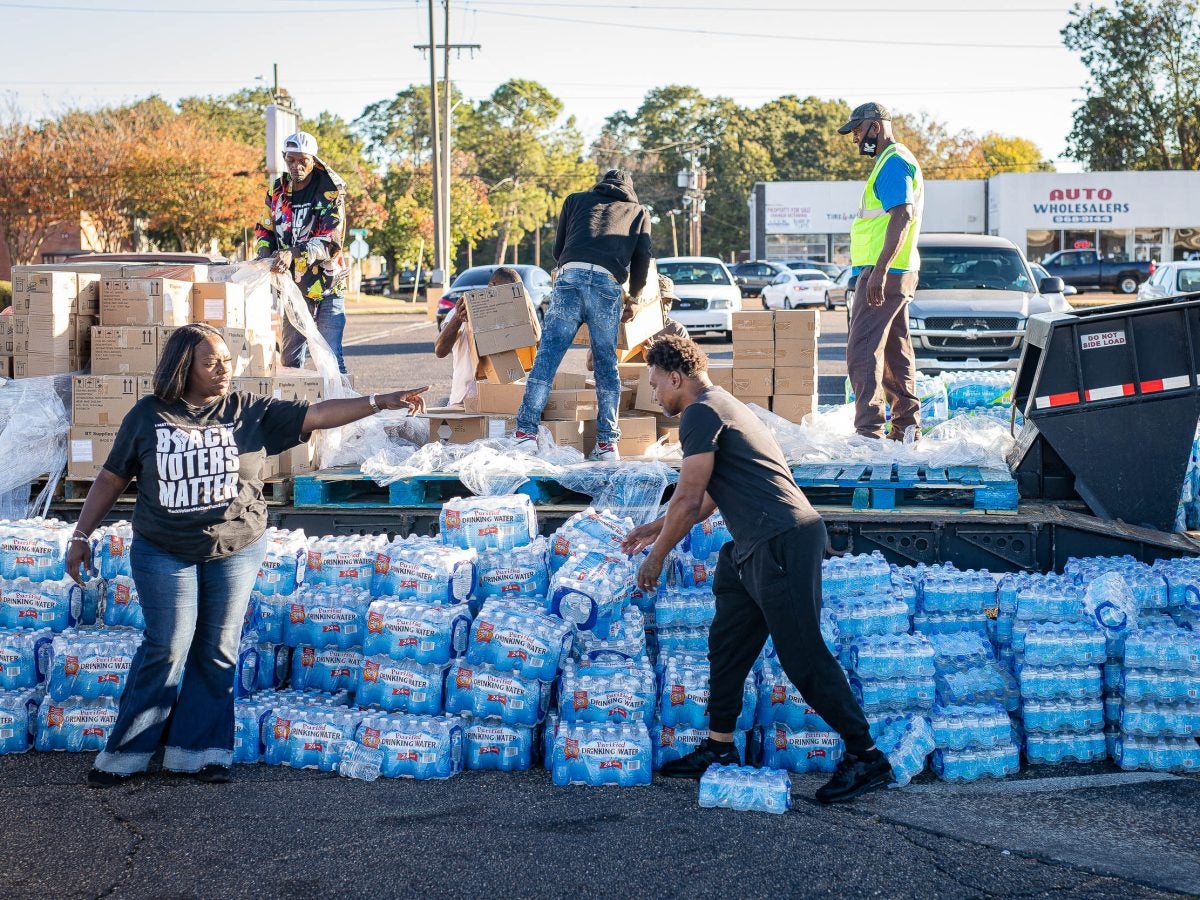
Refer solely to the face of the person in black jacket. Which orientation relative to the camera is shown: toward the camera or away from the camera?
away from the camera

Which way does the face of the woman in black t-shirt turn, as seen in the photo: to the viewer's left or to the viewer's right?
to the viewer's right

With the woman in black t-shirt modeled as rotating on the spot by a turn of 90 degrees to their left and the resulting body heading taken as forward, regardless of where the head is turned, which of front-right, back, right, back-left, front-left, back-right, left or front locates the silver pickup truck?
front-left

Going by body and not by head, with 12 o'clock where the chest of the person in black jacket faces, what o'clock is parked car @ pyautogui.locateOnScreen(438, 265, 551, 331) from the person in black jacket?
The parked car is roughly at 12 o'clock from the person in black jacket.

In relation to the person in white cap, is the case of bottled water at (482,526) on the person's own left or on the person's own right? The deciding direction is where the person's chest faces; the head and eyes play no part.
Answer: on the person's own left

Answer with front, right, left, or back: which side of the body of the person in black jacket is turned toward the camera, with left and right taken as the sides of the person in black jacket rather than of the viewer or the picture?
back

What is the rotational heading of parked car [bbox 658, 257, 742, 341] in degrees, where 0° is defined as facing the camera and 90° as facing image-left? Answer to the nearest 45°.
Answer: approximately 0°

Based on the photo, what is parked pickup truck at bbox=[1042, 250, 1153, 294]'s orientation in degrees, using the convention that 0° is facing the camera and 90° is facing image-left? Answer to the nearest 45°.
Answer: approximately 90°

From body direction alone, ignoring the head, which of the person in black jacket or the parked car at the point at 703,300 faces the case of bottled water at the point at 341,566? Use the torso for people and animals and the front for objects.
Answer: the parked car

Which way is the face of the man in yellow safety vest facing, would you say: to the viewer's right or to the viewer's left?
to the viewer's left

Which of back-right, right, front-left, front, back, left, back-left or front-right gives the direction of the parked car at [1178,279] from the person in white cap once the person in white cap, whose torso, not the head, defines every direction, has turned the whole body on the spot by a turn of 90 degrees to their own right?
right

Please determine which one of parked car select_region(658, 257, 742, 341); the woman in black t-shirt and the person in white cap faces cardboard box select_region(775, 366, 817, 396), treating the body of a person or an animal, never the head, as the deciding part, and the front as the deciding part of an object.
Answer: the parked car

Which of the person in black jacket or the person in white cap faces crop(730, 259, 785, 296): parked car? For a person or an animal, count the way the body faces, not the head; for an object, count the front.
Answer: the person in black jacket
